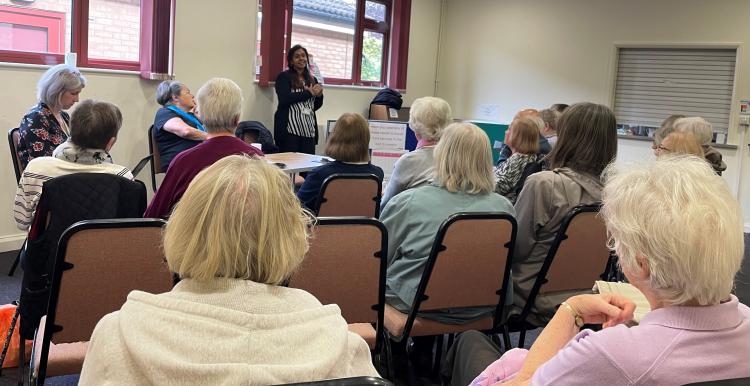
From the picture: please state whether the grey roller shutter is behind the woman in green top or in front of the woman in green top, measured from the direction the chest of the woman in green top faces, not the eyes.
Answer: in front

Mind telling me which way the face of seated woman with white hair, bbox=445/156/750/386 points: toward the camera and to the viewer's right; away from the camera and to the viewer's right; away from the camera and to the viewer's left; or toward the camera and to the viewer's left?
away from the camera and to the viewer's left

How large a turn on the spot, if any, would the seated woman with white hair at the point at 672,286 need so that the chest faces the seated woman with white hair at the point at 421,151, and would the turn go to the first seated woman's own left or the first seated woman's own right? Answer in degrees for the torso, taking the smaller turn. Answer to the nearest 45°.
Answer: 0° — they already face them

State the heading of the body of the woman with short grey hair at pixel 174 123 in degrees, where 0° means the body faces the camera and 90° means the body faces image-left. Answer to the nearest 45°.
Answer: approximately 270°

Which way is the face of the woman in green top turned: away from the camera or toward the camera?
away from the camera

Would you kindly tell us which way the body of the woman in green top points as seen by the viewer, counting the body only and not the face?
away from the camera

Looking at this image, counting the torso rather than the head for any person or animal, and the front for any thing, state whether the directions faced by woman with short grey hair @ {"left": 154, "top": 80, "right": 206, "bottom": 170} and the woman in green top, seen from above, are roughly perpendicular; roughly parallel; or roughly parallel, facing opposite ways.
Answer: roughly perpendicular

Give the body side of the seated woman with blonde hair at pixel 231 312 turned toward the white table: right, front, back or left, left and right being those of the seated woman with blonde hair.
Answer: front

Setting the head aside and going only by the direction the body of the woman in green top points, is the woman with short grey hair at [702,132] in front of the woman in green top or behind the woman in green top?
in front

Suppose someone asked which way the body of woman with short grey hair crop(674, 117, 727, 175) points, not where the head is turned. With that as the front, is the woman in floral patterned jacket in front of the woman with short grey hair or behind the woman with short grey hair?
in front

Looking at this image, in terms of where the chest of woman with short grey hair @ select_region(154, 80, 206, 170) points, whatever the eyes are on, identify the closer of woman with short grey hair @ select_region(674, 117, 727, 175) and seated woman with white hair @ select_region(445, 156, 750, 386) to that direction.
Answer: the woman with short grey hair

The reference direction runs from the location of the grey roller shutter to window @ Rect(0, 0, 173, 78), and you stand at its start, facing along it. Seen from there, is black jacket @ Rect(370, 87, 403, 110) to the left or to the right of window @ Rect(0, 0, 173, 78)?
right

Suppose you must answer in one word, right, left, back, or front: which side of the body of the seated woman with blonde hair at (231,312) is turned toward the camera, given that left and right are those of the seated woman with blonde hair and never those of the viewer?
back

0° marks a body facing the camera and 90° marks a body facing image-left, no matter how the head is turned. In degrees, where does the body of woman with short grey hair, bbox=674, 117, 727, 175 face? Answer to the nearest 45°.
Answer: approximately 90°

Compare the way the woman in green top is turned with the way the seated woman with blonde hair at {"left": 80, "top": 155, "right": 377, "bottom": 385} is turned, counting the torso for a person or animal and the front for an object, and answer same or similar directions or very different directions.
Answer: same or similar directions
